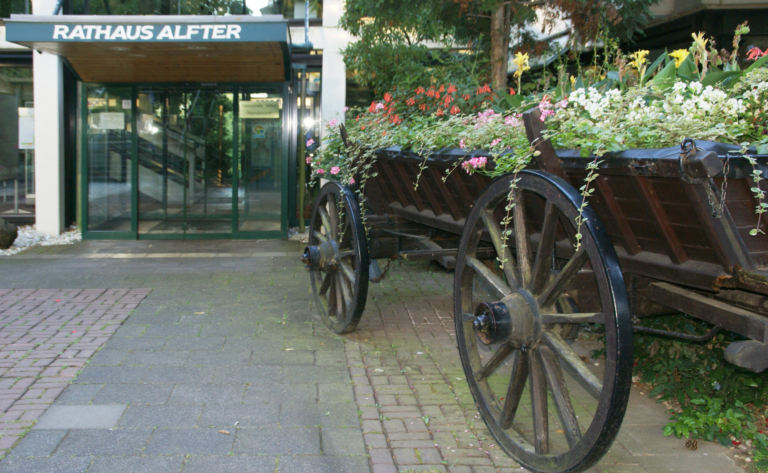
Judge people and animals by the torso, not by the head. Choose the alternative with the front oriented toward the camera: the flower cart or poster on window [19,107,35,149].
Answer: the poster on window

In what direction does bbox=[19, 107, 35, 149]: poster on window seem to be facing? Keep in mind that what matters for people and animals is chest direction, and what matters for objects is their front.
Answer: toward the camera

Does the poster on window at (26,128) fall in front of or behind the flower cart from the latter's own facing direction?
in front

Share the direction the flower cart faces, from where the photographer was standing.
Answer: facing away from the viewer and to the left of the viewer

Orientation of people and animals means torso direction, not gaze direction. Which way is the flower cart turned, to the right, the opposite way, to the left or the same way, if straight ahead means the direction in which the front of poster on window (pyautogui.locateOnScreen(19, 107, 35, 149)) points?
the opposite way

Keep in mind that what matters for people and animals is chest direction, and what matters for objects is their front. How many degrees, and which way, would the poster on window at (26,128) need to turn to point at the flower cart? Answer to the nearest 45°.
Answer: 0° — it already faces it

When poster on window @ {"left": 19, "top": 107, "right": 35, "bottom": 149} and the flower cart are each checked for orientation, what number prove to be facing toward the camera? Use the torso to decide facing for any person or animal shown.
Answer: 1
